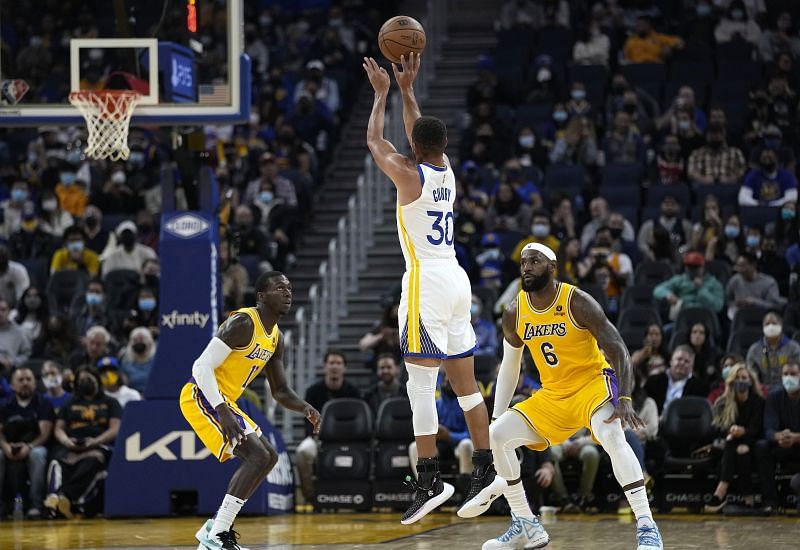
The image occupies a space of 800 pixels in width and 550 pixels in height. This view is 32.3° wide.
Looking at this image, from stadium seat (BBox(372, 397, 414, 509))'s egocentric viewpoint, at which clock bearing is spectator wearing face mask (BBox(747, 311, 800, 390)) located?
The spectator wearing face mask is roughly at 9 o'clock from the stadium seat.

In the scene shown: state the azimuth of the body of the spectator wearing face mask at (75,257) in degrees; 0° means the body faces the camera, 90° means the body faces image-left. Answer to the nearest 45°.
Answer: approximately 0°

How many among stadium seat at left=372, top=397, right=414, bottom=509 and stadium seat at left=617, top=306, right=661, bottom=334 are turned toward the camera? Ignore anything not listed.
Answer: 2

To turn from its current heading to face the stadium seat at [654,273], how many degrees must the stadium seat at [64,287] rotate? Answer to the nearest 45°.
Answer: approximately 45° to its left

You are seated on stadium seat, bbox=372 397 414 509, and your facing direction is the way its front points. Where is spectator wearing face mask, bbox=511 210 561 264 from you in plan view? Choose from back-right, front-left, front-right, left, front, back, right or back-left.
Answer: back-left

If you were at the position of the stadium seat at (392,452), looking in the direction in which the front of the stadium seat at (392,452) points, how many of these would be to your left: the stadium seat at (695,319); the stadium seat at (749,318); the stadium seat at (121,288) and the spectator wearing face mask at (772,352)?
3

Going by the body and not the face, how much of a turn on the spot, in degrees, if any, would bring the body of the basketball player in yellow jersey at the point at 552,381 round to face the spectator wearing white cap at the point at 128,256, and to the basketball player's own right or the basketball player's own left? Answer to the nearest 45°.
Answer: approximately 90° to the basketball player's own right

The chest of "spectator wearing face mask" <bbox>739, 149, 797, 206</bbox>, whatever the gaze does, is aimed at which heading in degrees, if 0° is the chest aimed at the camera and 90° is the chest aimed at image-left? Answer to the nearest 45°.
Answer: approximately 0°
